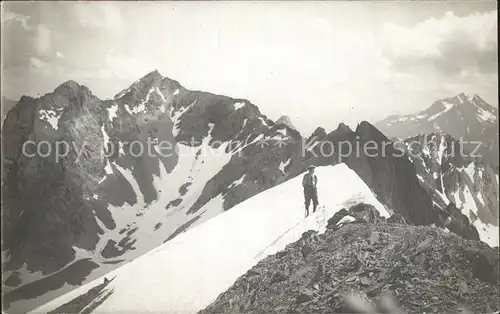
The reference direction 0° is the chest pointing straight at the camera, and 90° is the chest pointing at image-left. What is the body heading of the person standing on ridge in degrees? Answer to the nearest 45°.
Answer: approximately 0°
